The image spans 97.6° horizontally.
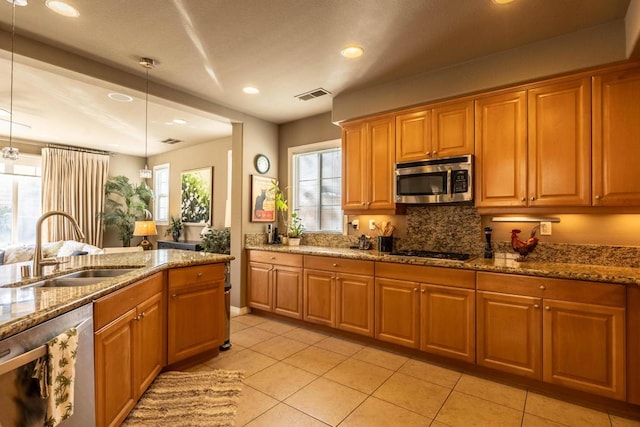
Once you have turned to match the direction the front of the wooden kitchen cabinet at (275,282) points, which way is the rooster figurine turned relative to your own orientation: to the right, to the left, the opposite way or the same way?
to the right

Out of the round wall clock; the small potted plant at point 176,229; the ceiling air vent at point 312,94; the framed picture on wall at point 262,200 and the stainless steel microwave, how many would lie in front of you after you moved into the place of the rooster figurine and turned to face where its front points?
5

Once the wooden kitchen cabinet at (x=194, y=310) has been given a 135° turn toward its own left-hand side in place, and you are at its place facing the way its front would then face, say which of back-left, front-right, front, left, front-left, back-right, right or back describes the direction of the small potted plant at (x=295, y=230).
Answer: front-right

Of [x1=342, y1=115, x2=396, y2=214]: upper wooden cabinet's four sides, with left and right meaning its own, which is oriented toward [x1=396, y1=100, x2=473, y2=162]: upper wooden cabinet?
left

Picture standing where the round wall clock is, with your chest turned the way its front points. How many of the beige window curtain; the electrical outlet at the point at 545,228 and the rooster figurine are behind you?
1

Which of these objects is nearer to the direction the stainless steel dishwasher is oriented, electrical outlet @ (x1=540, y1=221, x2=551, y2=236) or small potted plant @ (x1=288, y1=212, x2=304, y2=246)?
the electrical outlet

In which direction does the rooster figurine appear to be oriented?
to the viewer's left

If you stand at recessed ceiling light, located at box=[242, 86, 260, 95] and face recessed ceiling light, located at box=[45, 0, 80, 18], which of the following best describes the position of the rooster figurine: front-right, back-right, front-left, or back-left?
back-left

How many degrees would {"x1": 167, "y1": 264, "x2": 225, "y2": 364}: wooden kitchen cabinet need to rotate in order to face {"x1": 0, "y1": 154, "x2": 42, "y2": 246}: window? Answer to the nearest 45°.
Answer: approximately 180°

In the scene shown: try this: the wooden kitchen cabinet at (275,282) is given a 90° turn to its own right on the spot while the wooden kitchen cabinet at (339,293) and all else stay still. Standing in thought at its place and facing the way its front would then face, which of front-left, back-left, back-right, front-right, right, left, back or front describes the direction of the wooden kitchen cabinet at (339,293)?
back

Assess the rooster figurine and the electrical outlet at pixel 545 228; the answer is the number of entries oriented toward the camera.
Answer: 1

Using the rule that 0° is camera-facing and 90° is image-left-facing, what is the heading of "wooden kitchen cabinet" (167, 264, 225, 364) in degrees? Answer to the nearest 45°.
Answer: approximately 315°
